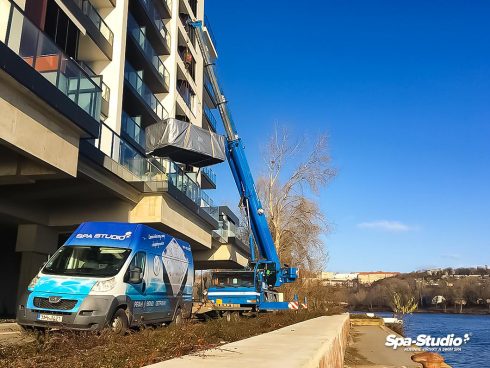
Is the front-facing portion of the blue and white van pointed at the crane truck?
no

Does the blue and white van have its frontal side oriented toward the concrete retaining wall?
no

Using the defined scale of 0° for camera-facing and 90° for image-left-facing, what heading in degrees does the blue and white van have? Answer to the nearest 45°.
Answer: approximately 45°

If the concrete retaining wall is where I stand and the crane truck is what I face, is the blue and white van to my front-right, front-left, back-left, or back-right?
front-left

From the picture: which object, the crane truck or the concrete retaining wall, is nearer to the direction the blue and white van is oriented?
the concrete retaining wall
